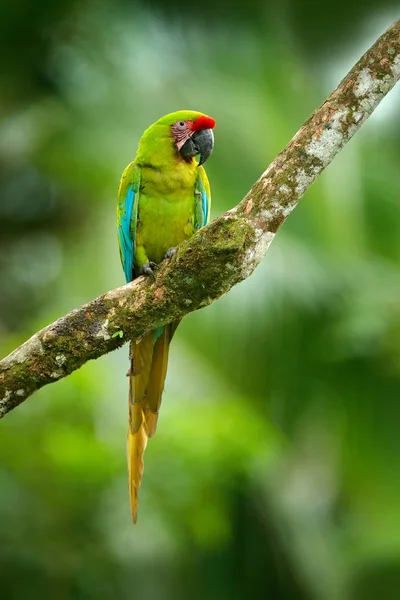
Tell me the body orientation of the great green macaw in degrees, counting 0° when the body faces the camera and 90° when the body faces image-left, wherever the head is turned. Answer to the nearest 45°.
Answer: approximately 315°
